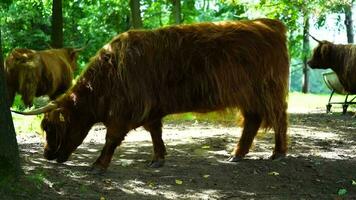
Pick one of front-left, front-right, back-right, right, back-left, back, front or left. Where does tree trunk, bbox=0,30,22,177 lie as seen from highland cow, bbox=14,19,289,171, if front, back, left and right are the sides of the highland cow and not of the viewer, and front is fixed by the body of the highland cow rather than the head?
front-left

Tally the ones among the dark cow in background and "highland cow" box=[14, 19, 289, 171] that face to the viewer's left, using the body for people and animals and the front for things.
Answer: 2

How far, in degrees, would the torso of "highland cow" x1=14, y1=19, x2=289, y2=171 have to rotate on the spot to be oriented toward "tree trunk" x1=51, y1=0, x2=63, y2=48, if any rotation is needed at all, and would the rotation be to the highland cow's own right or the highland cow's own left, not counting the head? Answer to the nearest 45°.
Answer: approximately 90° to the highland cow's own right

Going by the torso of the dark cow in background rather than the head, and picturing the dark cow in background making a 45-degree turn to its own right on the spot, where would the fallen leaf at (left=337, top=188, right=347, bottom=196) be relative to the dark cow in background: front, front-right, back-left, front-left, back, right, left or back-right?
back-left

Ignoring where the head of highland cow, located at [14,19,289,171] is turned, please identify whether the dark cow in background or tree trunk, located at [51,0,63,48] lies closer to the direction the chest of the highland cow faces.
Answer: the tree trunk

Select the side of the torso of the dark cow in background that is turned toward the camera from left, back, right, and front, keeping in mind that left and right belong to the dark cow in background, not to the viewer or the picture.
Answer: left

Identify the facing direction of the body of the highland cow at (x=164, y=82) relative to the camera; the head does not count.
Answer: to the viewer's left

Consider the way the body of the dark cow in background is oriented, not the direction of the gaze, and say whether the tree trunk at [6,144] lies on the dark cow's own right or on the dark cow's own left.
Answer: on the dark cow's own left

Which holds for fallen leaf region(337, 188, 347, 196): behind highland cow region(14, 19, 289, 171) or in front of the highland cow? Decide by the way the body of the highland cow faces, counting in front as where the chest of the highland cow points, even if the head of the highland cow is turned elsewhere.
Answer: behind
